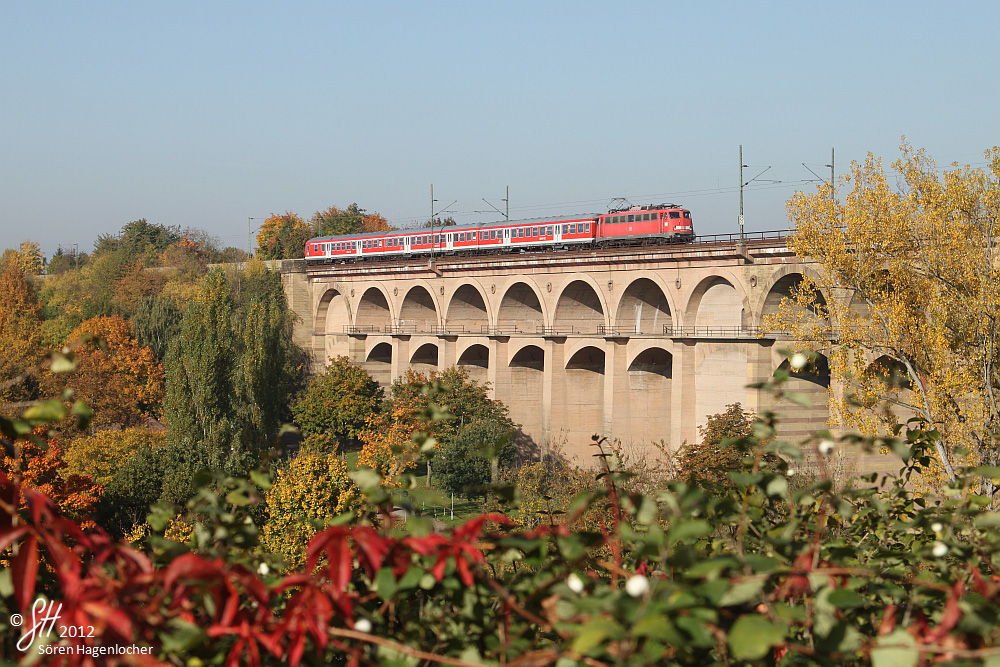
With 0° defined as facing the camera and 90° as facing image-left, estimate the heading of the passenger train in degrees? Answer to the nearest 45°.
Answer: approximately 315°

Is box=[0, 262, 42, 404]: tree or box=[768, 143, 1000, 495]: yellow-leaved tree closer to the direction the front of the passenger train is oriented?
the yellow-leaved tree

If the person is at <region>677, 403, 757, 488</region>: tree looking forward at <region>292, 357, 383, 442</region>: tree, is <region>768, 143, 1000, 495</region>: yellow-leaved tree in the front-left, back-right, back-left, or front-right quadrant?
back-left

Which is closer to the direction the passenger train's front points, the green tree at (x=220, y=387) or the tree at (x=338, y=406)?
the green tree
